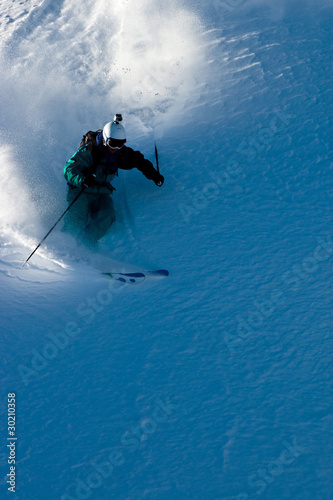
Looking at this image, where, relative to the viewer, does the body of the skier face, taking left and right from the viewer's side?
facing the viewer and to the right of the viewer
